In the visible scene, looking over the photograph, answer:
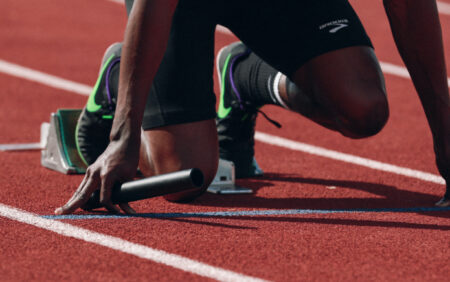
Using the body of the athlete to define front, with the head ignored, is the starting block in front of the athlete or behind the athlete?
behind

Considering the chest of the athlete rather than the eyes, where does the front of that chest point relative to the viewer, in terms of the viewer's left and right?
facing the viewer and to the right of the viewer
